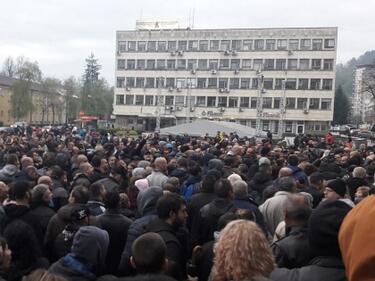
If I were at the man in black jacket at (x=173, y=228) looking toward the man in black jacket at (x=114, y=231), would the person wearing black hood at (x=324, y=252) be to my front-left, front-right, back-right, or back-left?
back-left

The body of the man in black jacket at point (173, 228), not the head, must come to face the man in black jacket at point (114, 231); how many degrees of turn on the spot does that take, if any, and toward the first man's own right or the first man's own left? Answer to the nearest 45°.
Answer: approximately 135° to the first man's own left

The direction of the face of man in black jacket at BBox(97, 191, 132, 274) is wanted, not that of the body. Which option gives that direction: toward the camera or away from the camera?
away from the camera

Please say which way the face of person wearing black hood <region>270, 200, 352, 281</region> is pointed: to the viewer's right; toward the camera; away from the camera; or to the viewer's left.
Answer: away from the camera

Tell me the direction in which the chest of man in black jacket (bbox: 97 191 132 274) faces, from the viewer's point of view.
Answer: away from the camera

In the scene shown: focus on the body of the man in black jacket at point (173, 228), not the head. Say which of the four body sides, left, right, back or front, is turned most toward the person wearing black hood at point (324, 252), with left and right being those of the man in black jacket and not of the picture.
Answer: right

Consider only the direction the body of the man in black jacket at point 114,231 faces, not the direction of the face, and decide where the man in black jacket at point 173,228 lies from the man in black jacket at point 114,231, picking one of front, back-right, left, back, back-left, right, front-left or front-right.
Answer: back-right
